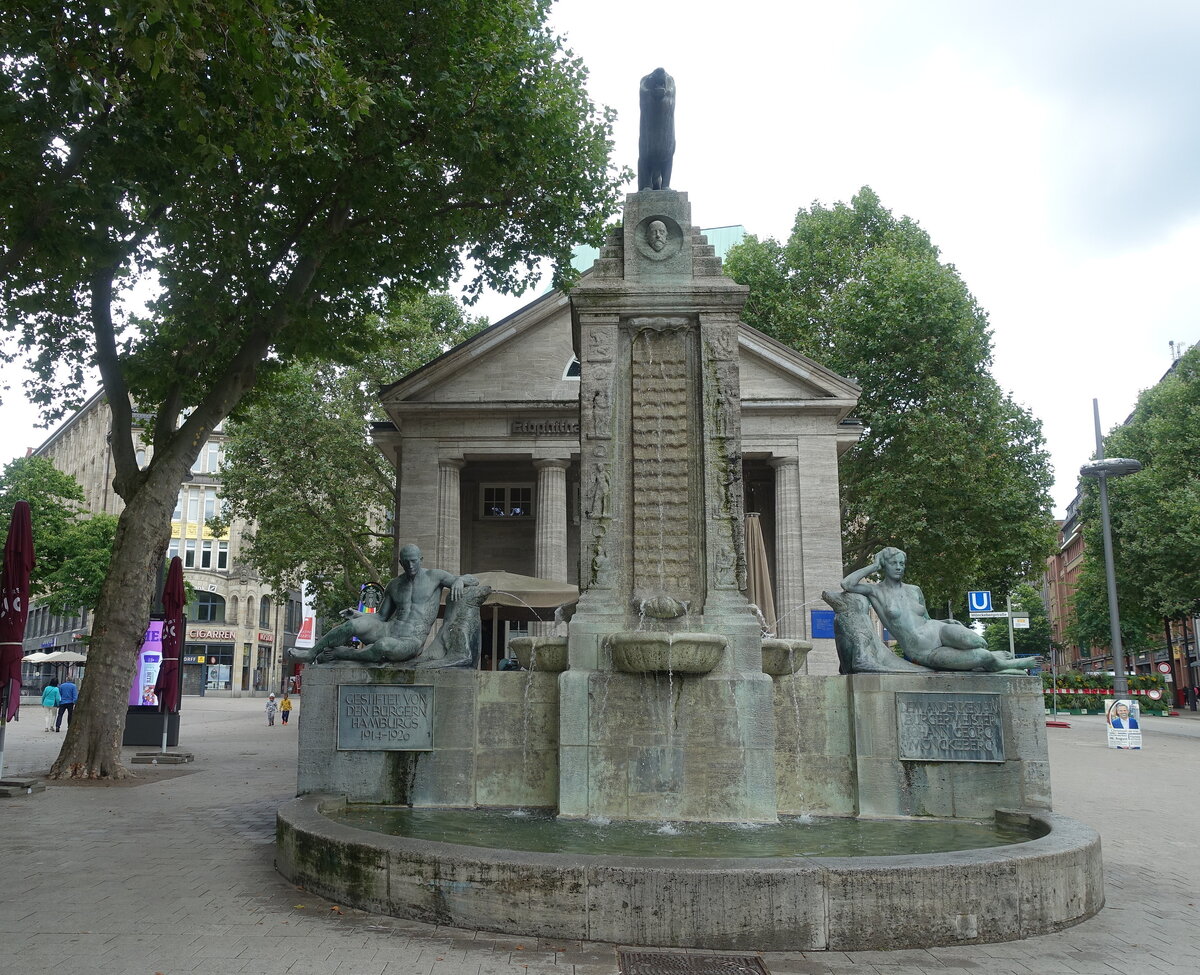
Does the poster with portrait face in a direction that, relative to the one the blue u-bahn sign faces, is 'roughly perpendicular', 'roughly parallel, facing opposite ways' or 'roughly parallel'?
roughly parallel

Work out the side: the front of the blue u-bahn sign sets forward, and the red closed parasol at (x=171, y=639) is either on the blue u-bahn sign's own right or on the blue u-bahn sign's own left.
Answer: on the blue u-bahn sign's own right

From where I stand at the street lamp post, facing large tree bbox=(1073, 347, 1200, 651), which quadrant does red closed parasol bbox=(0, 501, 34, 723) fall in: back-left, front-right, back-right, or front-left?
back-left

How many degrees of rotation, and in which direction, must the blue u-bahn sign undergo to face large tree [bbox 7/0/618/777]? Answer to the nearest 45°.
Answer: approximately 45° to its right

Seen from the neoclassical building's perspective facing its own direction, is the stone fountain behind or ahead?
ahead

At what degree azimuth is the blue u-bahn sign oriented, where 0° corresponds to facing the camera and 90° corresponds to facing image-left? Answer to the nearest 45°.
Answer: approximately 0°

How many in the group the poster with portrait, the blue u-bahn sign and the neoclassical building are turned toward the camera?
3

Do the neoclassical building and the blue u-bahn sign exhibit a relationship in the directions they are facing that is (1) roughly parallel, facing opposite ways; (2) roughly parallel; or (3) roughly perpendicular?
roughly parallel

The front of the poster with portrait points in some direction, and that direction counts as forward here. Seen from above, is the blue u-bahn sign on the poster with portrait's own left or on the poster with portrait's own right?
on the poster with portrait's own right

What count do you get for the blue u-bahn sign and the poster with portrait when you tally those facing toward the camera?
2

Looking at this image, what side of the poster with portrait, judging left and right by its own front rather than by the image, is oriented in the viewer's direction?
front

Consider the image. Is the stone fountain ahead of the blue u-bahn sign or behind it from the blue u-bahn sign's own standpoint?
ahead
